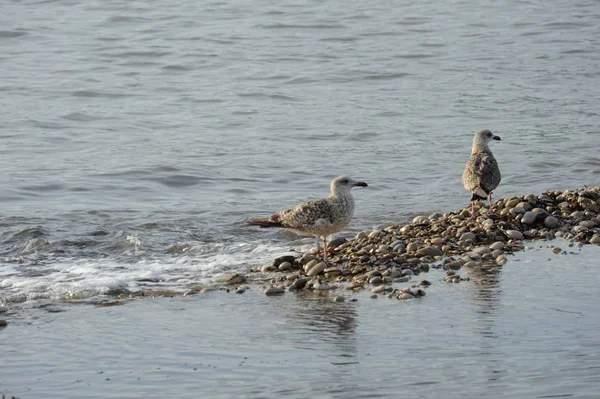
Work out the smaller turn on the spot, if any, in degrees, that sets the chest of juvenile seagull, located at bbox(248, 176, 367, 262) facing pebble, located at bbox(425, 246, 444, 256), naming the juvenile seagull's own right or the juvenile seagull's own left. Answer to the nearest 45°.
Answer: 0° — it already faces it

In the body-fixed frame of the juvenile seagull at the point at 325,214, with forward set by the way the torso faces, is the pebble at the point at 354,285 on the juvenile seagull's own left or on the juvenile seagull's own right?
on the juvenile seagull's own right

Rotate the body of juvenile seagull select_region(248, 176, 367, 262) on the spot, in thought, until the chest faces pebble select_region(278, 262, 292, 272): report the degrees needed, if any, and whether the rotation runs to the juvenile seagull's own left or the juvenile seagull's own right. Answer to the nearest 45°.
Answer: approximately 135° to the juvenile seagull's own right

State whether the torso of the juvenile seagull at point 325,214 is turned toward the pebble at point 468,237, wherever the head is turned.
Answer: yes

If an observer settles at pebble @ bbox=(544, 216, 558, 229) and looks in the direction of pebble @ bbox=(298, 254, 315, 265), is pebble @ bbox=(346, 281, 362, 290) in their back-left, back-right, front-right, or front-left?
front-left

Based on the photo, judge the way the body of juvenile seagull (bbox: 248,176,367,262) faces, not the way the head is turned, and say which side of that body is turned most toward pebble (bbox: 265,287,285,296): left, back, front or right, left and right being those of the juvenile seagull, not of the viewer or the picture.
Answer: right

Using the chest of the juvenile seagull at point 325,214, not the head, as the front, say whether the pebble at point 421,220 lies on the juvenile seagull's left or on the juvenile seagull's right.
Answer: on the juvenile seagull's left

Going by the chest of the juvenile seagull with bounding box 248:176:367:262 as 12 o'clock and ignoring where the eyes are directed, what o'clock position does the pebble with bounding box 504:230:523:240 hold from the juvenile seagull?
The pebble is roughly at 12 o'clock from the juvenile seagull.

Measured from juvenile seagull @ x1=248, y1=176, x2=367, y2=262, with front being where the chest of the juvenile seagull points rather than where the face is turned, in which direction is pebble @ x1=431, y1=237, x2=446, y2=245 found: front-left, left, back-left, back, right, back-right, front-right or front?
front

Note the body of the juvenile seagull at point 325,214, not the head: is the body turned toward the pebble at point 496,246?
yes

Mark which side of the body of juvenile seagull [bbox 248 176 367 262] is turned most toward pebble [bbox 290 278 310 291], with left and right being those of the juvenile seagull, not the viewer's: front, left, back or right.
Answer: right

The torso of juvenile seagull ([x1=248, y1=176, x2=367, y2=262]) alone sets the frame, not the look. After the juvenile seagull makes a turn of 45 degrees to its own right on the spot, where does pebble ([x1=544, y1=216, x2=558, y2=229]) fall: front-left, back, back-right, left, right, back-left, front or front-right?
front-left

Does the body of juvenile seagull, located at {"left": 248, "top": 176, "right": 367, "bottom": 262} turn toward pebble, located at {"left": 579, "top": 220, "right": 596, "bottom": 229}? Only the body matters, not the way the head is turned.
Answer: yes

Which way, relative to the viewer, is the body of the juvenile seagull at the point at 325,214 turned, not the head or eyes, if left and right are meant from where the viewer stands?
facing to the right of the viewer

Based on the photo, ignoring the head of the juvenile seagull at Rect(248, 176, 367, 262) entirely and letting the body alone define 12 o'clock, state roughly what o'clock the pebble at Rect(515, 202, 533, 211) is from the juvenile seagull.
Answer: The pebble is roughly at 11 o'clock from the juvenile seagull.

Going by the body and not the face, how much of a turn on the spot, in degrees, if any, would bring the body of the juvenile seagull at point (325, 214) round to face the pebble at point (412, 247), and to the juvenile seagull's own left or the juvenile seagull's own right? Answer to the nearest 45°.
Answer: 0° — it already faces it

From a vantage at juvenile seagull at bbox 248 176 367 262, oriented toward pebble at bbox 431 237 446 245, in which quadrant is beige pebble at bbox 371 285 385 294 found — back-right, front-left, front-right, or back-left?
front-right

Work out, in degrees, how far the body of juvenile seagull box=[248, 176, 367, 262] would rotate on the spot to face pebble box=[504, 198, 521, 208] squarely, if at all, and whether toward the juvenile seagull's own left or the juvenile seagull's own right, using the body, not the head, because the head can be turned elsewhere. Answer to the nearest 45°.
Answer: approximately 45° to the juvenile seagull's own left

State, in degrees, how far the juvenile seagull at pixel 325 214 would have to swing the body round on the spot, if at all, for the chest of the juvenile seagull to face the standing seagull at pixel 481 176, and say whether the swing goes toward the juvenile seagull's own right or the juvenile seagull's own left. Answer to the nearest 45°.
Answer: approximately 45° to the juvenile seagull's own left
